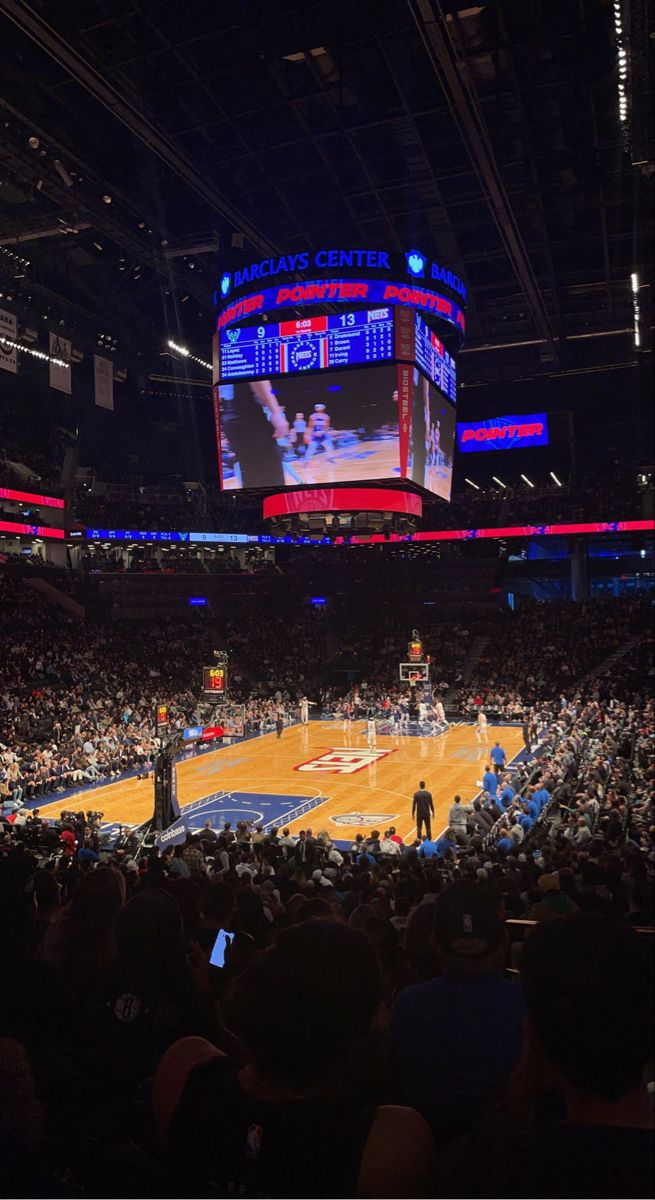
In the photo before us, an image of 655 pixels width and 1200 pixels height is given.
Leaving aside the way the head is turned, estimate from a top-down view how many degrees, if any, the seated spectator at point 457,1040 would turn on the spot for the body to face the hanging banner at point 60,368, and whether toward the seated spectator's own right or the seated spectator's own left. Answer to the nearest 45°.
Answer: approximately 45° to the seated spectator's own left

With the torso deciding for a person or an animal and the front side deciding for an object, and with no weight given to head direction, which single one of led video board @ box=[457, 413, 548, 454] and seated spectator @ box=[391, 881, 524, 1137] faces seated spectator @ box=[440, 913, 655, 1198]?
the led video board

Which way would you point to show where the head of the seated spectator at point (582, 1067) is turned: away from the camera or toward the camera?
away from the camera

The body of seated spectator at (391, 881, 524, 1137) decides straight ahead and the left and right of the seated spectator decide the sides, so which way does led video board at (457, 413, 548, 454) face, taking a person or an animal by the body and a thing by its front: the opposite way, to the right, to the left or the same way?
the opposite way

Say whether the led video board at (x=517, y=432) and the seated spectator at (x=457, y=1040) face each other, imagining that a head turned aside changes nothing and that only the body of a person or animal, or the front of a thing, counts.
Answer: yes

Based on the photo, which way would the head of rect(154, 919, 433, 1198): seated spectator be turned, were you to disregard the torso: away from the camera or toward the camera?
away from the camera

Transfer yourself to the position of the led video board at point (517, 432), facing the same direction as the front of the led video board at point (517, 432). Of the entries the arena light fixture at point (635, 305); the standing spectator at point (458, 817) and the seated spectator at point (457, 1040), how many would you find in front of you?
3

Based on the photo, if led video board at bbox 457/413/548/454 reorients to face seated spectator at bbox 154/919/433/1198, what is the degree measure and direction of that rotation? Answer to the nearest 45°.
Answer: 0° — it already faces them

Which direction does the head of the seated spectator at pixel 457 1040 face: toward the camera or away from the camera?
away from the camera

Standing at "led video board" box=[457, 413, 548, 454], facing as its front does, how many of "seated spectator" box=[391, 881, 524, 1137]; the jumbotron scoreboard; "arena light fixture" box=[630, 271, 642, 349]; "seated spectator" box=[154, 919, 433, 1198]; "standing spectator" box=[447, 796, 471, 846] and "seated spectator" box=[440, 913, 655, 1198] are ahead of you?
6

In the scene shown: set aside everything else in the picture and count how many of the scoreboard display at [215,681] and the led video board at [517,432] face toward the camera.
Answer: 2

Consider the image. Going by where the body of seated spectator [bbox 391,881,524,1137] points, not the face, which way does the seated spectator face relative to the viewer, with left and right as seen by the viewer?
facing away from the viewer

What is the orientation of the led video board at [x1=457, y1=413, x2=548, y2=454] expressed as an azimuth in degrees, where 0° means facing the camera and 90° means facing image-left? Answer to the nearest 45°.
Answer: approximately 0°

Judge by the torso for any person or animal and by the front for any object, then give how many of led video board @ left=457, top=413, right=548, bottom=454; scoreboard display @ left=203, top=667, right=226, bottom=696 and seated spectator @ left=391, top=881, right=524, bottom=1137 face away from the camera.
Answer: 1

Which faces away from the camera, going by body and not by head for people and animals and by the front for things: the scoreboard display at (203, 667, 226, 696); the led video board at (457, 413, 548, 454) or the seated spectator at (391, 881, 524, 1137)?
the seated spectator

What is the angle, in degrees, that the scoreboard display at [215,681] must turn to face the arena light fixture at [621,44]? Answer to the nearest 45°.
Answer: approximately 45° to its left
